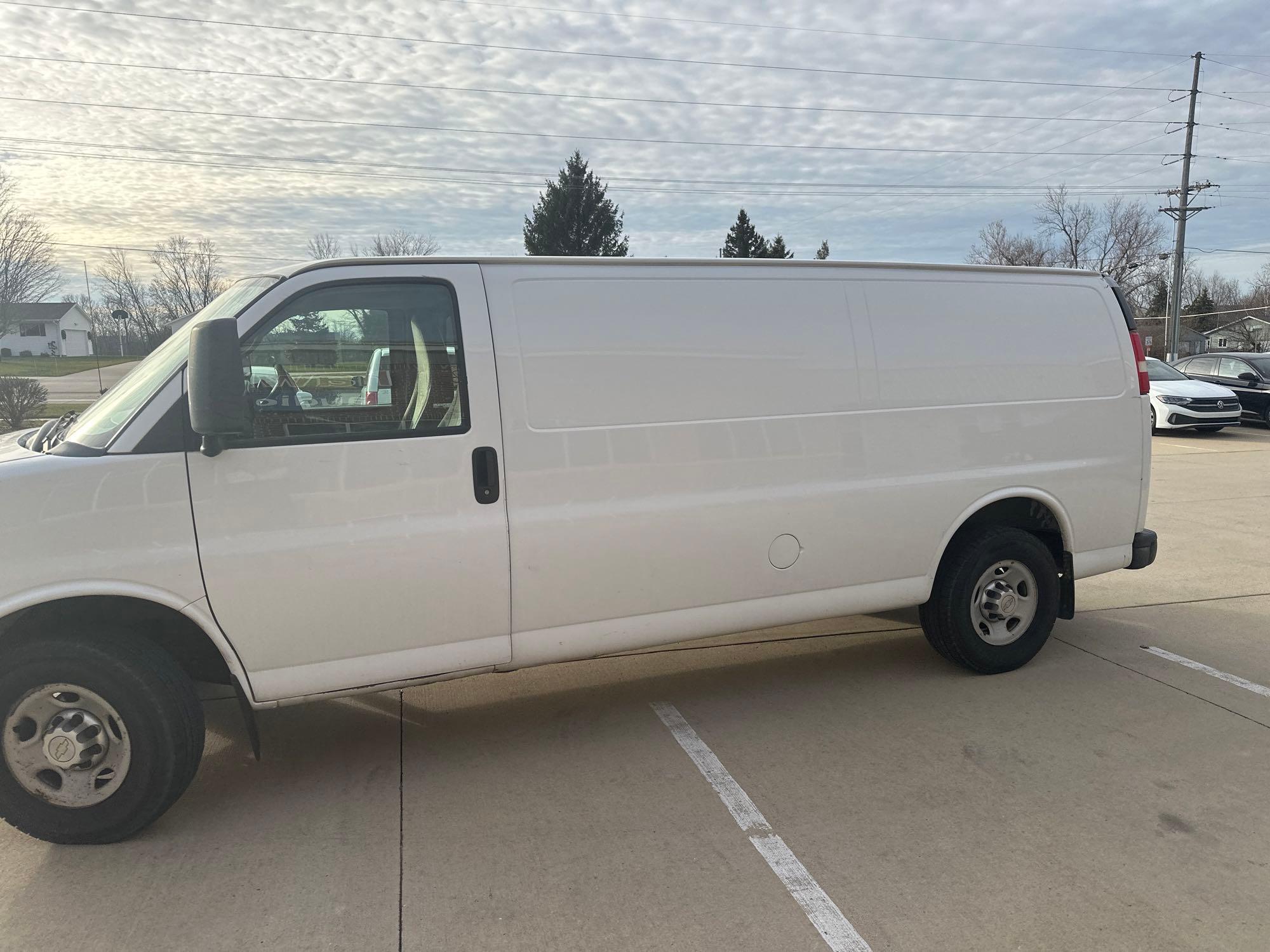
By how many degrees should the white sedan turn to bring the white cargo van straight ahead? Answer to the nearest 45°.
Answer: approximately 45° to its right

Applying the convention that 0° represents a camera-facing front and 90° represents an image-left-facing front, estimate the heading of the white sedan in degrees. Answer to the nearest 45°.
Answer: approximately 315°

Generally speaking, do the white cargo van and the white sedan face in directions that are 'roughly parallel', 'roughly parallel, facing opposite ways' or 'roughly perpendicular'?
roughly perpendicular

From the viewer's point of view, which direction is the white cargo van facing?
to the viewer's left

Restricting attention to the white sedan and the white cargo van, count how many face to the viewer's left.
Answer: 1

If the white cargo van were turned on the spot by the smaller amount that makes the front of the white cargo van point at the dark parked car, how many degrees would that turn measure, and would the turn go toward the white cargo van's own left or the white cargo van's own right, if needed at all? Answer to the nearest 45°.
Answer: approximately 135° to the white cargo van's own right

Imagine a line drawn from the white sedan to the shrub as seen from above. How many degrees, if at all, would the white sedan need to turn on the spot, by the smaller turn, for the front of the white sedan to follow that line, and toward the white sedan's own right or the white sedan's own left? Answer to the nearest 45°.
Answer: approximately 90° to the white sedan's own right

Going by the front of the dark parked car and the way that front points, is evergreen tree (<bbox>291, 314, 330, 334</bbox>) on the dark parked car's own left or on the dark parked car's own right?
on the dark parked car's own right
